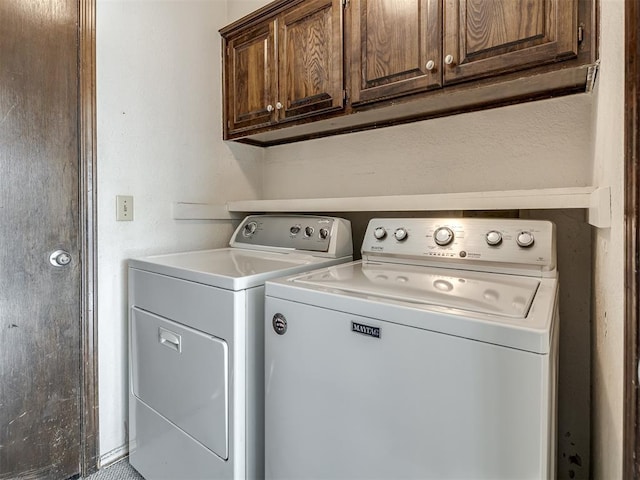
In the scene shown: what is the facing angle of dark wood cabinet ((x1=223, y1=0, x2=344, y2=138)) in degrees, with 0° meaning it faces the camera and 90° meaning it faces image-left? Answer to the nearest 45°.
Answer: approximately 45°

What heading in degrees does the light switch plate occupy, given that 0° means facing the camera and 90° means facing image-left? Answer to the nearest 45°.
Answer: approximately 315°

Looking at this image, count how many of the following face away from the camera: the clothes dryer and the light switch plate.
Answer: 0

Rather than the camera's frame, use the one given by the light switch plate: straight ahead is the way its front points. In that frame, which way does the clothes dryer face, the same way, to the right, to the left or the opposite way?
to the right

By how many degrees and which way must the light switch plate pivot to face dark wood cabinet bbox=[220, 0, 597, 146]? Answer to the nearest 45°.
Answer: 0° — it already faces it

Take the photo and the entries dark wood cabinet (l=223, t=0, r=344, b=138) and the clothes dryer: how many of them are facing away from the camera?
0

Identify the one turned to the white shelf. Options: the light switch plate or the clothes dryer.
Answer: the light switch plate
